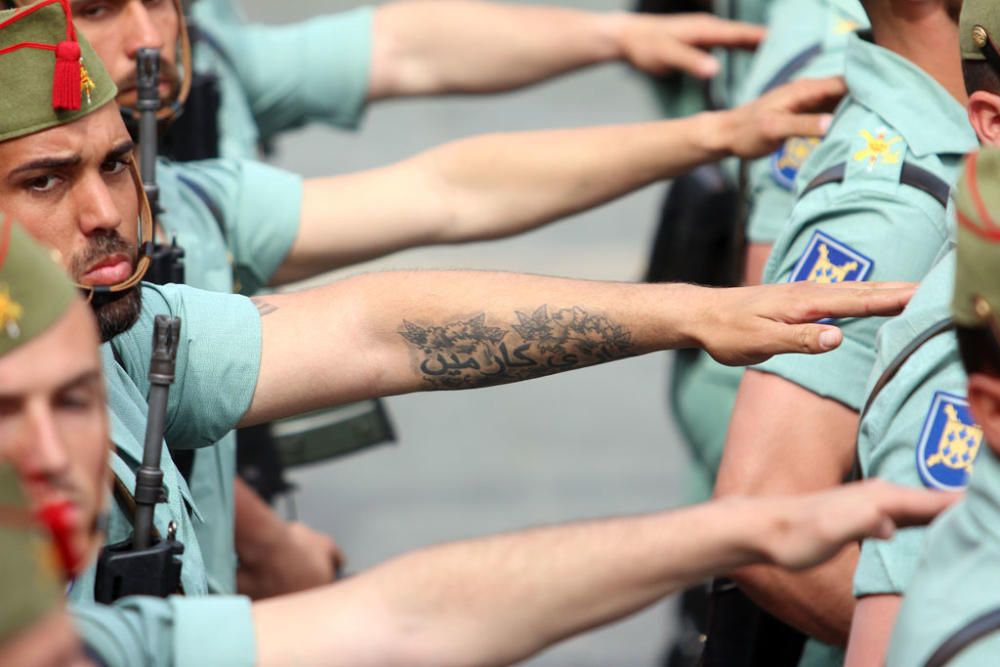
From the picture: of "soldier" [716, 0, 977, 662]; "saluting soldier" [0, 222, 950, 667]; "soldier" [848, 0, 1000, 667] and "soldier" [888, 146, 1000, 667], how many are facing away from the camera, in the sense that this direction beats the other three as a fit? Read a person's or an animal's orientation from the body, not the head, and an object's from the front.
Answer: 0

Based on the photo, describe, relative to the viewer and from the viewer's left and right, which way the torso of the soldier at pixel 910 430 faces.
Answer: facing the viewer and to the right of the viewer

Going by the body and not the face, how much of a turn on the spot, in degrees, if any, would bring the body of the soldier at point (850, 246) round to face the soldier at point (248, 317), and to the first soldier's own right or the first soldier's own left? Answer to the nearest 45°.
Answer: approximately 135° to the first soldier's own right

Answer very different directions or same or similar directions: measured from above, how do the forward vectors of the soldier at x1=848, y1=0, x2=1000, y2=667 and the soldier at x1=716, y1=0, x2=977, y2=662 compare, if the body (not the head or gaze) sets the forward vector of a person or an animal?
same or similar directions

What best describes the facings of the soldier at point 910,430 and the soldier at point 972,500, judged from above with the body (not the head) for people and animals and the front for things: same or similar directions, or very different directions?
same or similar directions

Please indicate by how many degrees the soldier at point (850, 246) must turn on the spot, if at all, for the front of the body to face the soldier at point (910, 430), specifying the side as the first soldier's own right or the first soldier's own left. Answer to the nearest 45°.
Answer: approximately 45° to the first soldier's own right

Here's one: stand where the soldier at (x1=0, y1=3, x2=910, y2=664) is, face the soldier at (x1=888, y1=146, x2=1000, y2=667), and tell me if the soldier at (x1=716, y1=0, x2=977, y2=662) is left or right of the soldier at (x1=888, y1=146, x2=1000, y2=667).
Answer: left

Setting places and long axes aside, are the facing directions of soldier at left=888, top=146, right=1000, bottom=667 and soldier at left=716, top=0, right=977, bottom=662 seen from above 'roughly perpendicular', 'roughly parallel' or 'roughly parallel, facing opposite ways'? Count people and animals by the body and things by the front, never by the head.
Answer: roughly parallel

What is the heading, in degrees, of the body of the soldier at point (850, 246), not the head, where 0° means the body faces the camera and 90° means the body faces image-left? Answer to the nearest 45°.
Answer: approximately 315°

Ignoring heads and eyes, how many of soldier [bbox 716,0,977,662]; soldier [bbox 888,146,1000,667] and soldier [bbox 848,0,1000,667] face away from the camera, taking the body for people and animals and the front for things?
0

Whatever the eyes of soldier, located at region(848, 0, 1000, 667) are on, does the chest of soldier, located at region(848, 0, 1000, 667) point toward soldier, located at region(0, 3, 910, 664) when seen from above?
no

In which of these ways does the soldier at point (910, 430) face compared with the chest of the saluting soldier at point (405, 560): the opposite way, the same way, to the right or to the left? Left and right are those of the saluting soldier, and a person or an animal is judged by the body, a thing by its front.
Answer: the same way

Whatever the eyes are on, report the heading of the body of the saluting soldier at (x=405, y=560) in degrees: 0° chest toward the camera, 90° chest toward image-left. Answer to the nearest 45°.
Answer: approximately 315°

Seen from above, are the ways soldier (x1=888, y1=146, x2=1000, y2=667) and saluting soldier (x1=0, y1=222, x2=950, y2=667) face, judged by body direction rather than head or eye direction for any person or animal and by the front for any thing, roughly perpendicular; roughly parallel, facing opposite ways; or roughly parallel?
roughly parallel
